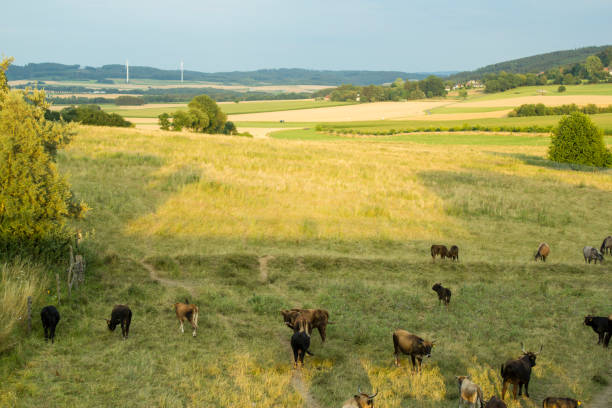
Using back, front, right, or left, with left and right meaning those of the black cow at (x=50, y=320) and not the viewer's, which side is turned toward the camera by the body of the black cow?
back

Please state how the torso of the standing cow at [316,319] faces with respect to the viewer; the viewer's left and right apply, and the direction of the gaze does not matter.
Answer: facing to the left of the viewer

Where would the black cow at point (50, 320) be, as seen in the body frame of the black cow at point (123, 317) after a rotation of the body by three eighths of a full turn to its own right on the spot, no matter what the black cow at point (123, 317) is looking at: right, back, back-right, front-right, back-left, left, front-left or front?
left

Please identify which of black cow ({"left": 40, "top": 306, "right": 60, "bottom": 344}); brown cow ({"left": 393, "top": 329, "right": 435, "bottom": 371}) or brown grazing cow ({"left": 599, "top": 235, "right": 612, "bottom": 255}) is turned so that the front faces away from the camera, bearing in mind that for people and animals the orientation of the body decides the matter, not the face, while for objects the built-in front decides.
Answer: the black cow

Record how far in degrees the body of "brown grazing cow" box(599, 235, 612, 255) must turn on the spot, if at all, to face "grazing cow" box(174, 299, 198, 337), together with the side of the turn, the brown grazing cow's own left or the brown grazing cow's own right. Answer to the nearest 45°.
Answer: approximately 45° to the brown grazing cow's own left

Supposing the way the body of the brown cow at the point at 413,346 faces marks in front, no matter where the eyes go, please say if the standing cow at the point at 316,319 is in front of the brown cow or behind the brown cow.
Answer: behind

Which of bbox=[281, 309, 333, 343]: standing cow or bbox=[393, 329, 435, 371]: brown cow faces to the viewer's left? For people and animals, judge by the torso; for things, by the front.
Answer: the standing cow

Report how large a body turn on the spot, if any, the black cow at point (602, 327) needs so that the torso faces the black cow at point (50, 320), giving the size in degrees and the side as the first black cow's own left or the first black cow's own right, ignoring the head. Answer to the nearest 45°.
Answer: approximately 45° to the first black cow's own left

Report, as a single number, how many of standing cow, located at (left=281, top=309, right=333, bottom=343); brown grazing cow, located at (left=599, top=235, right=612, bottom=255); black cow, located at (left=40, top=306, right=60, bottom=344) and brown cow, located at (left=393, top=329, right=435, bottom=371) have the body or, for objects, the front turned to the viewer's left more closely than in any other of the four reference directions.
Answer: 2

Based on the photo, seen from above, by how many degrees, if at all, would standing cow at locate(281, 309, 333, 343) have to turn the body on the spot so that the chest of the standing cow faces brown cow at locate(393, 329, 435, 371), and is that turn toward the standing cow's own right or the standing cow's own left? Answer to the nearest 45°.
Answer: approximately 135° to the standing cow's own left

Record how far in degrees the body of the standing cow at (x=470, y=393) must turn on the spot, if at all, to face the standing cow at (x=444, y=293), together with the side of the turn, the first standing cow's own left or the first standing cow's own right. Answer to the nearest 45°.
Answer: approximately 45° to the first standing cow's own right

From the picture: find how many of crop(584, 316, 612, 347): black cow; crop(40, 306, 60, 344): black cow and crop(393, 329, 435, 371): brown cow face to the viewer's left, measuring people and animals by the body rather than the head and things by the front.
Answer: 1

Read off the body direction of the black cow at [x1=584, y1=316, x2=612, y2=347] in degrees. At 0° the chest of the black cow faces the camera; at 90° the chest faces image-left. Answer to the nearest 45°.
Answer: approximately 90°

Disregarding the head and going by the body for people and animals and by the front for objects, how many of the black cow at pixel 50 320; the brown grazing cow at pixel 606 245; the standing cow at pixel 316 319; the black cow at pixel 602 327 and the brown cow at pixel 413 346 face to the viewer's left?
3

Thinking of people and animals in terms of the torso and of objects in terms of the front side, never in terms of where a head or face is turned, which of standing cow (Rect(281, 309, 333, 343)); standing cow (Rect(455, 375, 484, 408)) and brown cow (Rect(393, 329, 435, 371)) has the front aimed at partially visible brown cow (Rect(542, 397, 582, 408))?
the brown cow

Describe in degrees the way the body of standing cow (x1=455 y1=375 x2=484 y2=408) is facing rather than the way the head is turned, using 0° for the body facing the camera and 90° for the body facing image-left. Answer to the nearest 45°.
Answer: approximately 135°

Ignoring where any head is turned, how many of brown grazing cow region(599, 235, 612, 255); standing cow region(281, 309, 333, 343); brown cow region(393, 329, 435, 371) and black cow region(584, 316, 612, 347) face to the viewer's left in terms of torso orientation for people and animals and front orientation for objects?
3
